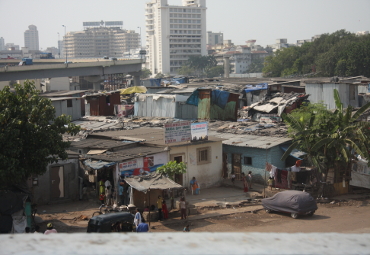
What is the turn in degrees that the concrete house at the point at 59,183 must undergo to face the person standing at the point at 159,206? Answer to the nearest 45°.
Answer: approximately 45° to its left

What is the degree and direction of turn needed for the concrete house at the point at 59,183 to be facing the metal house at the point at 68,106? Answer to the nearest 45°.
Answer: approximately 180°

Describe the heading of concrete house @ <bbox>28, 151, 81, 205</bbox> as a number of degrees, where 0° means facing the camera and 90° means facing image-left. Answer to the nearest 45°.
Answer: approximately 0°

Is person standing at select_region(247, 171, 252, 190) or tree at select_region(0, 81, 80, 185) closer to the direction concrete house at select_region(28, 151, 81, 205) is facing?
the tree

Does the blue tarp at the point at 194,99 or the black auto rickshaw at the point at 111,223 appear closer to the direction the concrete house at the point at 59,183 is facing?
the black auto rickshaw

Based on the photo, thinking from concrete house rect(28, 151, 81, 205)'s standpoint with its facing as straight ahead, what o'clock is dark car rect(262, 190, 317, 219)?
The dark car is roughly at 10 o'clock from the concrete house.

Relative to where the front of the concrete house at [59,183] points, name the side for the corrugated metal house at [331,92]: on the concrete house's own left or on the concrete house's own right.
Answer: on the concrete house's own left

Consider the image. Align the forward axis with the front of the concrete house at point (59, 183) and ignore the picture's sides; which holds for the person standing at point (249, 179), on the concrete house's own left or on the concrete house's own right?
on the concrete house's own left

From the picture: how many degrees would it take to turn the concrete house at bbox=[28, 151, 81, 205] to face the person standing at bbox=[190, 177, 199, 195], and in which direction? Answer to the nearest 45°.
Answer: approximately 90° to its left

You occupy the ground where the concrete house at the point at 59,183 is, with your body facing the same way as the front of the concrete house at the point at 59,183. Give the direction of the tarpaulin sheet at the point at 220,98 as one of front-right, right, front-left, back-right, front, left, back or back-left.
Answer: back-left

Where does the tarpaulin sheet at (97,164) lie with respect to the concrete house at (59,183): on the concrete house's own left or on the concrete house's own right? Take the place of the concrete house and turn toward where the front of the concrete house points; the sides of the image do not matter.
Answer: on the concrete house's own left

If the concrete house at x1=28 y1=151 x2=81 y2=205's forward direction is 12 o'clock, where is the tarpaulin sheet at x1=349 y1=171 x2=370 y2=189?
The tarpaulin sheet is roughly at 9 o'clock from the concrete house.
